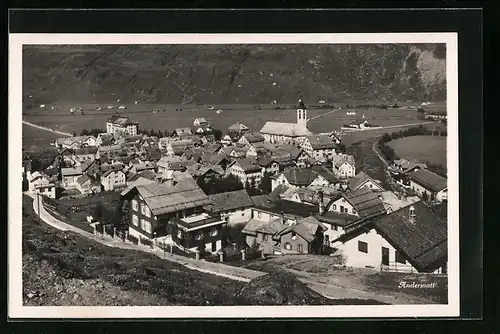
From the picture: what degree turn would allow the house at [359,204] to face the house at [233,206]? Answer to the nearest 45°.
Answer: approximately 45° to its right

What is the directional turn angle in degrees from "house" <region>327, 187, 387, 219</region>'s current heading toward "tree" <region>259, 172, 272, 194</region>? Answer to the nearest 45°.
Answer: approximately 45° to its right

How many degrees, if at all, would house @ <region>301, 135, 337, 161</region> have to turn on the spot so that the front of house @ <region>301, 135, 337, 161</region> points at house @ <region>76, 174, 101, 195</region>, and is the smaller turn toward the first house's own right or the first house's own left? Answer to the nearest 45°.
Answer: approximately 45° to the first house's own right

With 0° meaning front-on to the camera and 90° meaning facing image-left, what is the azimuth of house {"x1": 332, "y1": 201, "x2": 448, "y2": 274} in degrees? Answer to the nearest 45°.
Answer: approximately 45°

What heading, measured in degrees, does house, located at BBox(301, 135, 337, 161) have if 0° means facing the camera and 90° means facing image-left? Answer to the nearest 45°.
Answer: approximately 45°

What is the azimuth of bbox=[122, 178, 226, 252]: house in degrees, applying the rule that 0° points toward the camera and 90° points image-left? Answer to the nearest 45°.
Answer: approximately 45°
